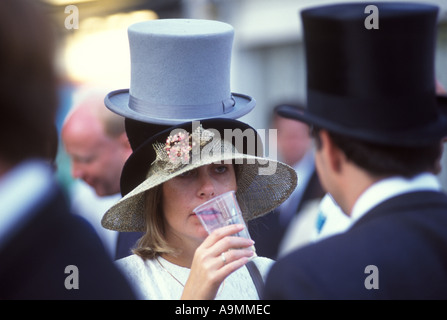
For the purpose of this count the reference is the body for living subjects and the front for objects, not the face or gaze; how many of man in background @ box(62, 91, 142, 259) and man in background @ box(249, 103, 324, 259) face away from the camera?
0

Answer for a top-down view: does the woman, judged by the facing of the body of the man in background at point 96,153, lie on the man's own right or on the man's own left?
on the man's own left

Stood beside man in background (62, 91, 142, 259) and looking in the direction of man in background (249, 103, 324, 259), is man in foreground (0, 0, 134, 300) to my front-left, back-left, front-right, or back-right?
back-right

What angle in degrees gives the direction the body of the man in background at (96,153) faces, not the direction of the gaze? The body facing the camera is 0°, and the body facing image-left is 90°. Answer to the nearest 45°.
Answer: approximately 45°

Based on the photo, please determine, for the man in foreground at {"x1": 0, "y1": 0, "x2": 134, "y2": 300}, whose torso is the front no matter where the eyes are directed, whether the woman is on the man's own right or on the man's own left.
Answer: on the man's own right

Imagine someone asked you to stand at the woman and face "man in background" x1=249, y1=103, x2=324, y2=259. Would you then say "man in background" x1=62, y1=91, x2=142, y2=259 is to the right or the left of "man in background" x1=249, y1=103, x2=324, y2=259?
left

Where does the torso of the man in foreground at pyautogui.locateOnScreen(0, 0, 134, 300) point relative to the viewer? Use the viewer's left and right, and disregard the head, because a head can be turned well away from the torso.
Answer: facing away from the viewer and to the left of the viewer

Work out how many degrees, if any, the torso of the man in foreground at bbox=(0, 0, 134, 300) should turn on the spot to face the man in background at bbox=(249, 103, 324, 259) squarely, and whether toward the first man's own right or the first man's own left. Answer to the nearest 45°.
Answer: approximately 90° to the first man's own right

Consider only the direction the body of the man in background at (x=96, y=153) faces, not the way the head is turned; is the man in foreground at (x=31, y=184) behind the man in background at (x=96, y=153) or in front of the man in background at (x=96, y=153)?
in front

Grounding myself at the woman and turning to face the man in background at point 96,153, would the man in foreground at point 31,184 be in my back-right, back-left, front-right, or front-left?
back-left
